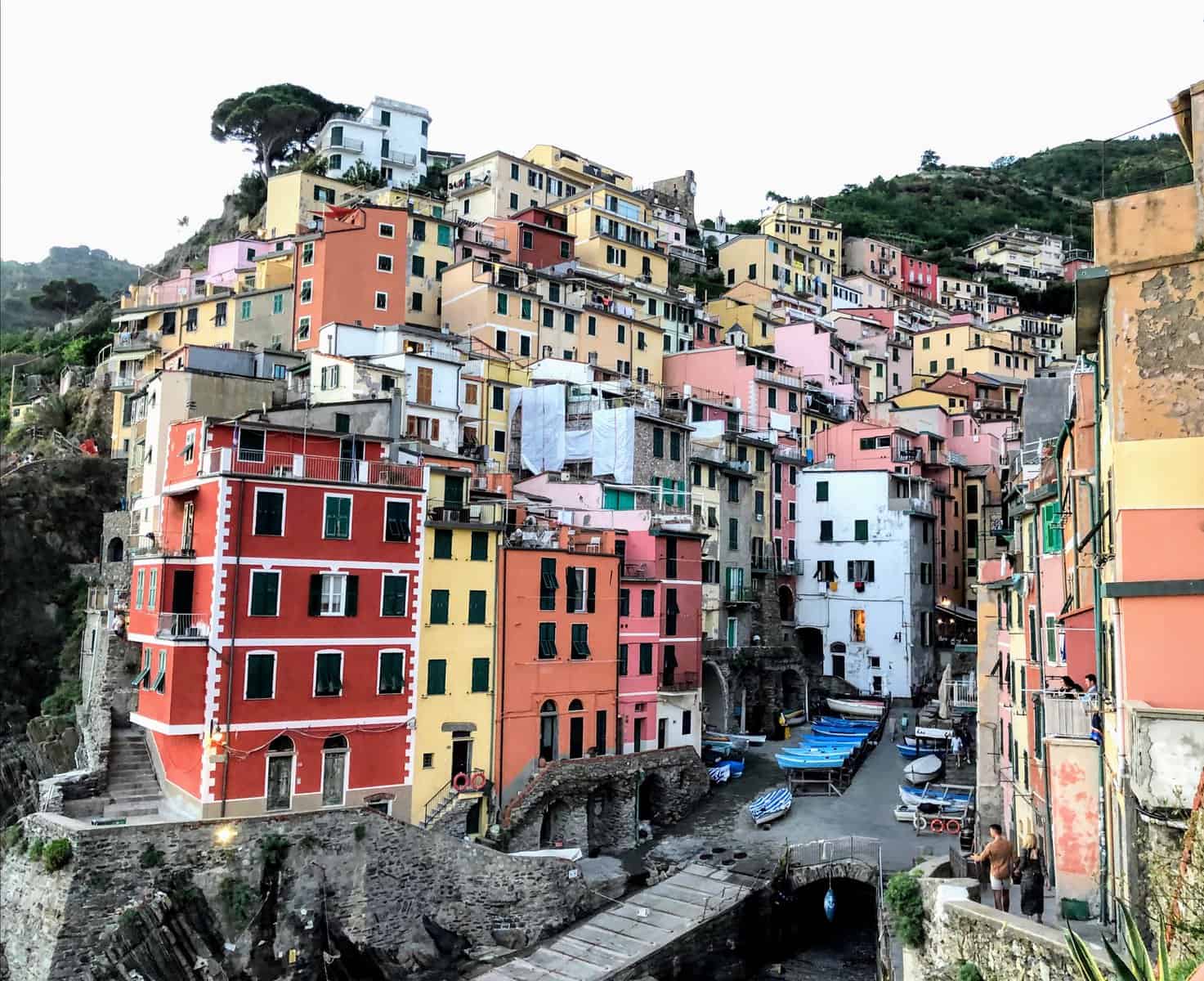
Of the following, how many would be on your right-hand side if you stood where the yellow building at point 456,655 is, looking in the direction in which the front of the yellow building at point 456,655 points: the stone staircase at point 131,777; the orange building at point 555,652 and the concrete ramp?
1

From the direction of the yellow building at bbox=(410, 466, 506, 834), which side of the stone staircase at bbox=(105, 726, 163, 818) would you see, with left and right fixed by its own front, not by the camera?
left

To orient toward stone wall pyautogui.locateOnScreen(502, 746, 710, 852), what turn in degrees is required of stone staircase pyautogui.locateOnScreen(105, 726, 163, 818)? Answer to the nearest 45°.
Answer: approximately 90° to its left

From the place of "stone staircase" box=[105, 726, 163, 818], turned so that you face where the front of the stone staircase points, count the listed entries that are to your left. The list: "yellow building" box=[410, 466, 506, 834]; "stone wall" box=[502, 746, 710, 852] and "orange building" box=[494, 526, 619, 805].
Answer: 3

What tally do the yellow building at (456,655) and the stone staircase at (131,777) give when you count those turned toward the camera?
2

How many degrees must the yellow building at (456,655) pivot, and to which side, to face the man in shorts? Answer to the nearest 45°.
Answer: approximately 45° to its left

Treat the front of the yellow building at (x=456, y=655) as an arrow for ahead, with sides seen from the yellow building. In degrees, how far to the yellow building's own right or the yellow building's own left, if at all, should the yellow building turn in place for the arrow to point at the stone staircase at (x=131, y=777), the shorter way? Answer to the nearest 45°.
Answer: approximately 90° to the yellow building's own right

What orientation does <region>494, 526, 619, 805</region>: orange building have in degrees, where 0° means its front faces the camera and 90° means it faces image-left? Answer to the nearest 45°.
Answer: approximately 0°

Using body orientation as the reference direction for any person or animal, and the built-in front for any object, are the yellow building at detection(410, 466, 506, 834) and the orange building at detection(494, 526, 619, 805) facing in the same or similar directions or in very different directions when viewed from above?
same or similar directions

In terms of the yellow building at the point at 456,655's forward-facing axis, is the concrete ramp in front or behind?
in front

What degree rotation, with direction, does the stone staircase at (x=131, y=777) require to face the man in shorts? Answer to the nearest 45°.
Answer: approximately 45° to its left

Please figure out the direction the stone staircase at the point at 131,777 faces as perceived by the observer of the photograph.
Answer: facing the viewer

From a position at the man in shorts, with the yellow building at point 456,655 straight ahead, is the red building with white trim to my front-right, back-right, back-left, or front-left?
front-left

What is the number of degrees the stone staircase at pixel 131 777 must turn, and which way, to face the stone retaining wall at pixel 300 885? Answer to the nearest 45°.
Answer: approximately 45° to its left

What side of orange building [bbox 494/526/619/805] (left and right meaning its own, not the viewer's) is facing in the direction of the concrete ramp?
front

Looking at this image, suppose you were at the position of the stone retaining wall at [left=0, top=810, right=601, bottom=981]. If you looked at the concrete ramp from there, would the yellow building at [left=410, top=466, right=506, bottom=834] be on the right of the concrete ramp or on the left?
left
